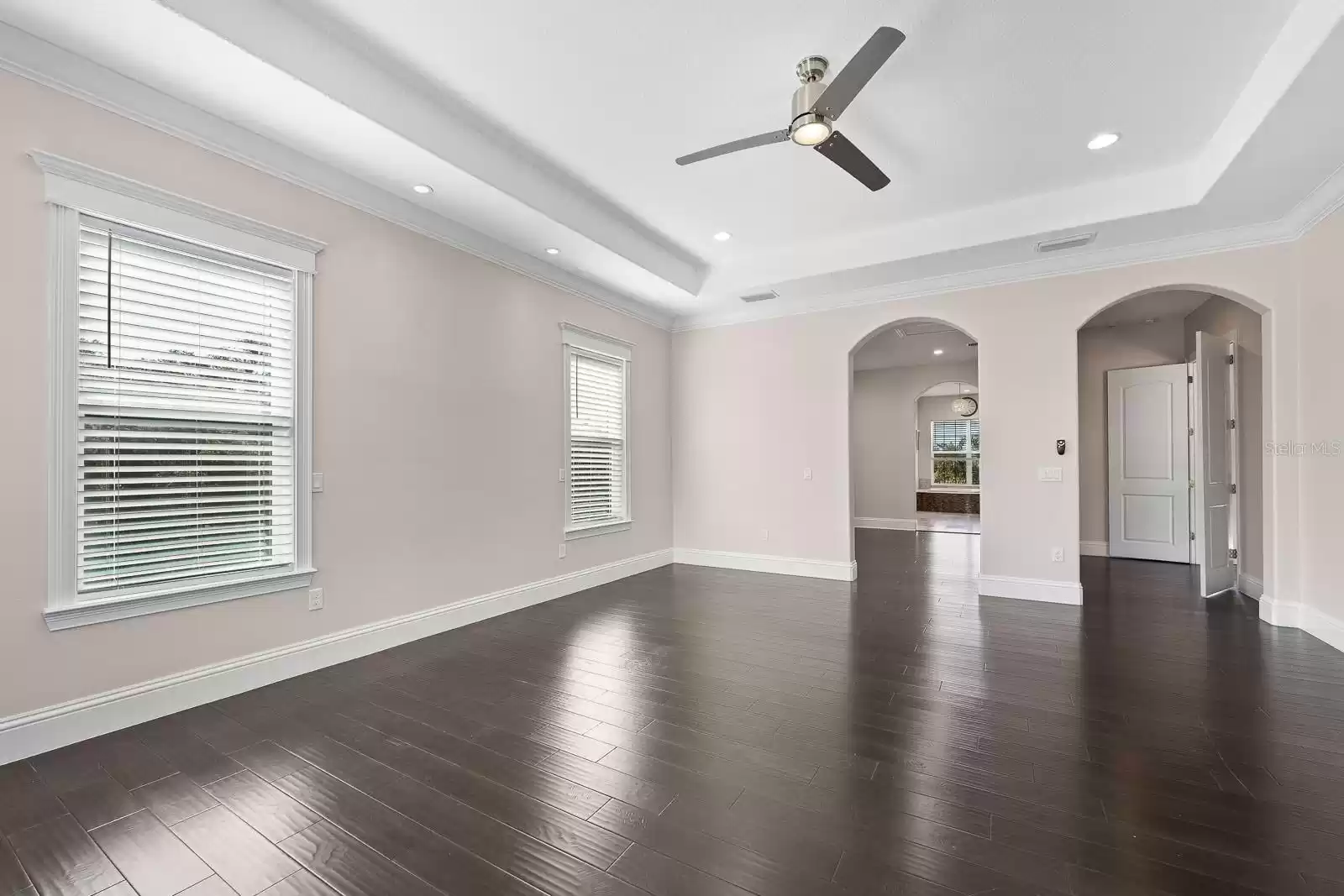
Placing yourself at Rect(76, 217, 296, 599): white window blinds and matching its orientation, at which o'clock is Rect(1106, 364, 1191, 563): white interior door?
The white interior door is roughly at 11 o'clock from the white window blinds.

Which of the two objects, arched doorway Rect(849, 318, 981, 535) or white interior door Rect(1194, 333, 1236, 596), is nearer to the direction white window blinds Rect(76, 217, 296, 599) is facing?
the white interior door

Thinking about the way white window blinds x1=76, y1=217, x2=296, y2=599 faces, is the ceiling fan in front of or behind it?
in front

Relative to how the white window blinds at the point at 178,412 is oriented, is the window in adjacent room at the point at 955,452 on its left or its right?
on its left

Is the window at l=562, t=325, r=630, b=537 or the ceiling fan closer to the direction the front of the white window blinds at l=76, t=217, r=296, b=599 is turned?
the ceiling fan

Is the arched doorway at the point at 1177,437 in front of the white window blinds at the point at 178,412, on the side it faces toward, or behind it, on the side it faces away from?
in front

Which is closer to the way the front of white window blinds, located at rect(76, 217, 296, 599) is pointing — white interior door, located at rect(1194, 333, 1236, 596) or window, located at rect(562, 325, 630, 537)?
the white interior door

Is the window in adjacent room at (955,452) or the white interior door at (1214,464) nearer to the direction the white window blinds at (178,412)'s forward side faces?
the white interior door

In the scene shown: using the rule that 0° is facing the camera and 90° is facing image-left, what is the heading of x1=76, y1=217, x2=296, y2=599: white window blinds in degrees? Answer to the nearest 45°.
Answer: approximately 315°

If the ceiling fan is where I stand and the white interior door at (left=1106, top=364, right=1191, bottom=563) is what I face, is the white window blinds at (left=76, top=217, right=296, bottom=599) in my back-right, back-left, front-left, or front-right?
back-left
